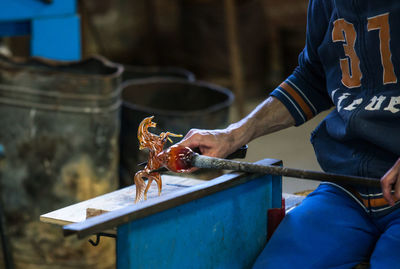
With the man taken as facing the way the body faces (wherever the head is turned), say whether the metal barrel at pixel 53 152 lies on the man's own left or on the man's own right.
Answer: on the man's own right
